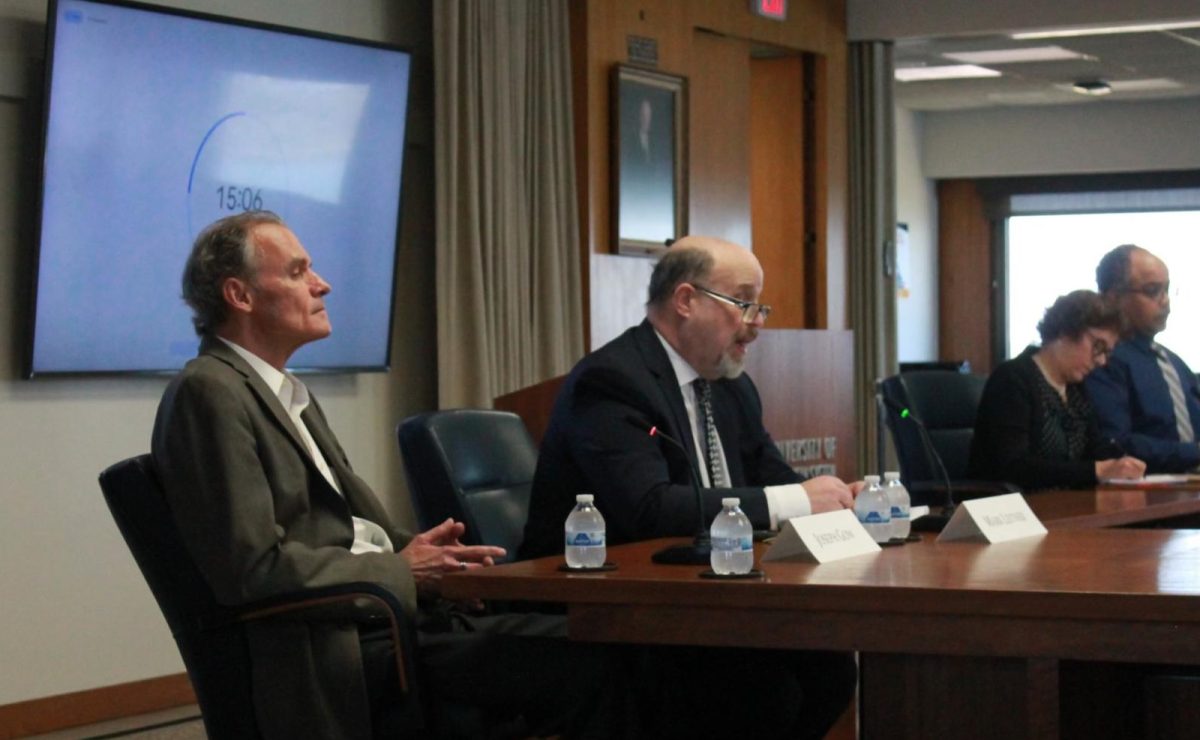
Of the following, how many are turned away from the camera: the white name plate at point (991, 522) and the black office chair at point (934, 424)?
0

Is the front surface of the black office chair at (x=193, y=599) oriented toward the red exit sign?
no

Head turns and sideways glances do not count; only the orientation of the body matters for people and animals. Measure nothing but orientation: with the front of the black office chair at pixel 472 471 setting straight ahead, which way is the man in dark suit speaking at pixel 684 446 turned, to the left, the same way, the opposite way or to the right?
the same way

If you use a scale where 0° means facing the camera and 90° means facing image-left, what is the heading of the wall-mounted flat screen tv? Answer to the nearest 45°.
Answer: approximately 315°

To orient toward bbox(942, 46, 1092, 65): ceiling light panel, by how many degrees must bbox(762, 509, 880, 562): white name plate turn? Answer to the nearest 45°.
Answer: approximately 135° to its left

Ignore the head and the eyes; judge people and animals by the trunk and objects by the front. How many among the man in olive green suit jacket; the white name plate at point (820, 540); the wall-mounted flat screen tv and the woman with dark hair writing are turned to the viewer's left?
0

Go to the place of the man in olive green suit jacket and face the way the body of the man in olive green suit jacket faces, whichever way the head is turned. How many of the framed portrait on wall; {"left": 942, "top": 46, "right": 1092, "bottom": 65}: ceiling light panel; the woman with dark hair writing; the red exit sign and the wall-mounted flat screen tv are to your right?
0

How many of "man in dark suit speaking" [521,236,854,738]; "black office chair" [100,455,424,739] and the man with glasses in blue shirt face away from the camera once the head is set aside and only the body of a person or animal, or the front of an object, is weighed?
0

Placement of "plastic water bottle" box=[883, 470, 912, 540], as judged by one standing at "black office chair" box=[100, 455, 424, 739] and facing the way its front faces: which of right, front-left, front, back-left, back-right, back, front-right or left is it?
front

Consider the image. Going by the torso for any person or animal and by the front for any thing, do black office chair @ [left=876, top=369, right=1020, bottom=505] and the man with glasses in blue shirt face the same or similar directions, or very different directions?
same or similar directions

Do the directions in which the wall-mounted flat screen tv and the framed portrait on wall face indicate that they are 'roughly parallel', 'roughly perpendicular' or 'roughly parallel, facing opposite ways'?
roughly parallel

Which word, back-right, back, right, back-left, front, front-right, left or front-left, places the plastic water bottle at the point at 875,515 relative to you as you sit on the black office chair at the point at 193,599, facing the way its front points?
front

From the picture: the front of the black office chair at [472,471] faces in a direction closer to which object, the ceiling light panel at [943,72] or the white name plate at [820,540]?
the white name plate

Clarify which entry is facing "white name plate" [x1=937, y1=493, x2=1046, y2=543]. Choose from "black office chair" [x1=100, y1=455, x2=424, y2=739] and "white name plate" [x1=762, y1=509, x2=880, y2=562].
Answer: the black office chair

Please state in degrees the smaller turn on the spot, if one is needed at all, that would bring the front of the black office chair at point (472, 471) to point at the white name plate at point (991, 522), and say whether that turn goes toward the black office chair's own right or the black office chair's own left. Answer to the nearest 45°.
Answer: approximately 45° to the black office chair's own left

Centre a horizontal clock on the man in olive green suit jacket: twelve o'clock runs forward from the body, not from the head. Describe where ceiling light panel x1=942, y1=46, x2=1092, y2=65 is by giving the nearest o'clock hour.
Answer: The ceiling light panel is roughly at 10 o'clock from the man in olive green suit jacket.

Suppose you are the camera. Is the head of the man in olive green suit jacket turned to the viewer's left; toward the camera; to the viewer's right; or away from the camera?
to the viewer's right

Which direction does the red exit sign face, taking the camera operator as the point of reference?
facing the viewer and to the right of the viewer

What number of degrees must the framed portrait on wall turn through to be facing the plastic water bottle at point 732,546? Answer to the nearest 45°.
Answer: approximately 45° to its right

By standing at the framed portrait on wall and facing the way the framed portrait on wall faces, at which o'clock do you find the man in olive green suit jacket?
The man in olive green suit jacket is roughly at 2 o'clock from the framed portrait on wall.

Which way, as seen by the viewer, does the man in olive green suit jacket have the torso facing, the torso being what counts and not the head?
to the viewer's right
